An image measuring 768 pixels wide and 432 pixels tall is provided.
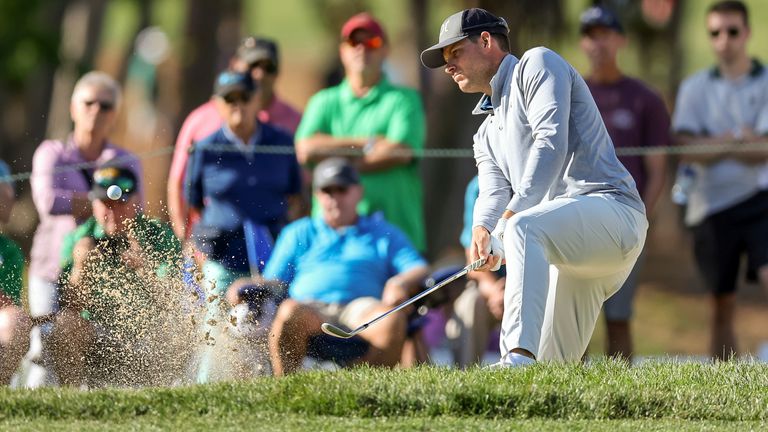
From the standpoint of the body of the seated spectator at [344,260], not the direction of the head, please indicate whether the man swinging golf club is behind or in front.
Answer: in front

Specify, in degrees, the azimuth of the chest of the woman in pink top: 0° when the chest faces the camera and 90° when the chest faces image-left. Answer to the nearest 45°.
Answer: approximately 0°

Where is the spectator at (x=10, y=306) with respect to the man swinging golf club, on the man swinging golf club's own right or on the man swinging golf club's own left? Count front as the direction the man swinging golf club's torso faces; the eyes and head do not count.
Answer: on the man swinging golf club's own right

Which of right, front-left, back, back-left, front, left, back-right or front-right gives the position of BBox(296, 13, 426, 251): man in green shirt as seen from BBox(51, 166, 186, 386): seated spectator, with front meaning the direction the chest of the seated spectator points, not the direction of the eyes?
back-left

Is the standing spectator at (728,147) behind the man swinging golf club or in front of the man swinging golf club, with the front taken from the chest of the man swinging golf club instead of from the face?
behind

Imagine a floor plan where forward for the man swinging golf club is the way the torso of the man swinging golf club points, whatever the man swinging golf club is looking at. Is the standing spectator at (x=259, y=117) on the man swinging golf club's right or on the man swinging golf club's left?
on the man swinging golf club's right

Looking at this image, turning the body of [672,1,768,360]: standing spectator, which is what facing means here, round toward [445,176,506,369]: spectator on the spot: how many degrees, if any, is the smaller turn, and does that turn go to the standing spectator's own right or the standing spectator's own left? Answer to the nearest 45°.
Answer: approximately 45° to the standing spectator's own right

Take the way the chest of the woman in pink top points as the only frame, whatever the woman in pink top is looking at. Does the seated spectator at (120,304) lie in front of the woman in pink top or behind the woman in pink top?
in front

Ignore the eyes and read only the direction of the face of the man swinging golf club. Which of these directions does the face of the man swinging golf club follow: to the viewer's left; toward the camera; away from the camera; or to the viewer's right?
to the viewer's left

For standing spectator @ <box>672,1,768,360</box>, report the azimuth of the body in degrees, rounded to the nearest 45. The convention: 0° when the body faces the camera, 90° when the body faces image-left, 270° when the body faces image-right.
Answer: approximately 0°
